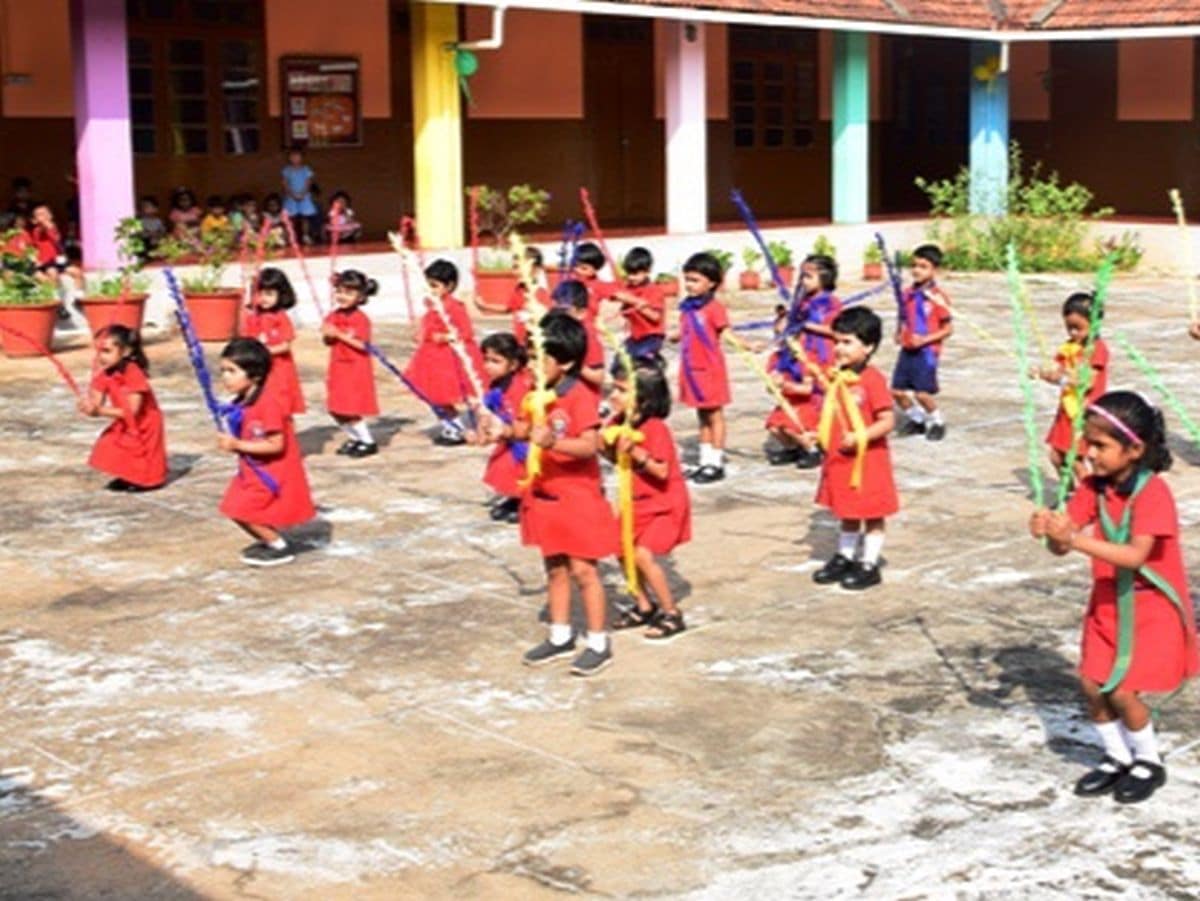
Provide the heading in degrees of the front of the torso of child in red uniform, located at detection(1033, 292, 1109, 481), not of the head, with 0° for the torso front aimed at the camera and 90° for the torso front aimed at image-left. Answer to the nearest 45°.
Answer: approximately 45°

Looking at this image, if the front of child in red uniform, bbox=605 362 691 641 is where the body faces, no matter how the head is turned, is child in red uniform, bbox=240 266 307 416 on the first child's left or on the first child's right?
on the first child's right

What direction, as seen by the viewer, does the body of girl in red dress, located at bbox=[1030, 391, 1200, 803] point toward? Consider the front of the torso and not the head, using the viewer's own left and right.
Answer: facing the viewer and to the left of the viewer

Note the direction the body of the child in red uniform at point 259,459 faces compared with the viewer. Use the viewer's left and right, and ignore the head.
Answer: facing to the left of the viewer

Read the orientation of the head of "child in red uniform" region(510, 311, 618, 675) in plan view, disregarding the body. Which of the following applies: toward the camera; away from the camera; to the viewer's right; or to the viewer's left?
to the viewer's left

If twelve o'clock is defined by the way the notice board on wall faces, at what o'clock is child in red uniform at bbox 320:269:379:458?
The child in red uniform is roughly at 12 o'clock from the notice board on wall.

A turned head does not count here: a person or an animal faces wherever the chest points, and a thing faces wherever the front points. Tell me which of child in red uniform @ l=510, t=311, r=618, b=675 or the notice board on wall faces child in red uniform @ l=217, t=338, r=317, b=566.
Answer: the notice board on wall

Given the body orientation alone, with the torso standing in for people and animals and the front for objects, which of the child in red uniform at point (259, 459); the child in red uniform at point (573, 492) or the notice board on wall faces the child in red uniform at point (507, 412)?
the notice board on wall

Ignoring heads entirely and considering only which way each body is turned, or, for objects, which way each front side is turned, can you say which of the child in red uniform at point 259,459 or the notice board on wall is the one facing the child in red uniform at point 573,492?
the notice board on wall

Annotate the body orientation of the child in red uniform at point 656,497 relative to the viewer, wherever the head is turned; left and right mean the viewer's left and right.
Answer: facing to the left of the viewer
